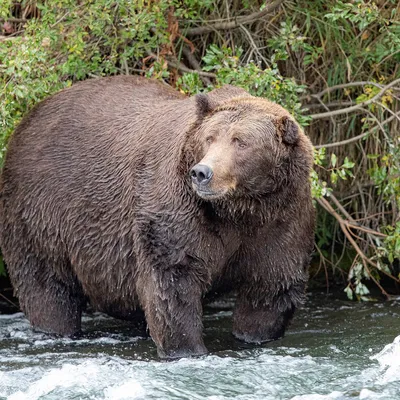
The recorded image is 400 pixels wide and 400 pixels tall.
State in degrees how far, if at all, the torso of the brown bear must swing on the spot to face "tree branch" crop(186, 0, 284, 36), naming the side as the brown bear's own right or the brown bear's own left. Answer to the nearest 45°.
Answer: approximately 135° to the brown bear's own left

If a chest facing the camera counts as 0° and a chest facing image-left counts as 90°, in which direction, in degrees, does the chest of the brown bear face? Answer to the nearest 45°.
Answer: approximately 315°

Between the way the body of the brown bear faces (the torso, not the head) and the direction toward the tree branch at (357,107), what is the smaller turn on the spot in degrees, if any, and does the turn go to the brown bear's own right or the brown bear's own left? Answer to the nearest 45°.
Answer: approximately 90° to the brown bear's own left

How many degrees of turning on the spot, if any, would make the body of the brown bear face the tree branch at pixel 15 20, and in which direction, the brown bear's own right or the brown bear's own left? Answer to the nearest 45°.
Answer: approximately 180°

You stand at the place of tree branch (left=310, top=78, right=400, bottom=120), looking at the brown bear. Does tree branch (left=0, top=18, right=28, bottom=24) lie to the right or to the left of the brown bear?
right

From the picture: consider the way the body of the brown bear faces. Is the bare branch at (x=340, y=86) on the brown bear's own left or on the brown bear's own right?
on the brown bear's own left
